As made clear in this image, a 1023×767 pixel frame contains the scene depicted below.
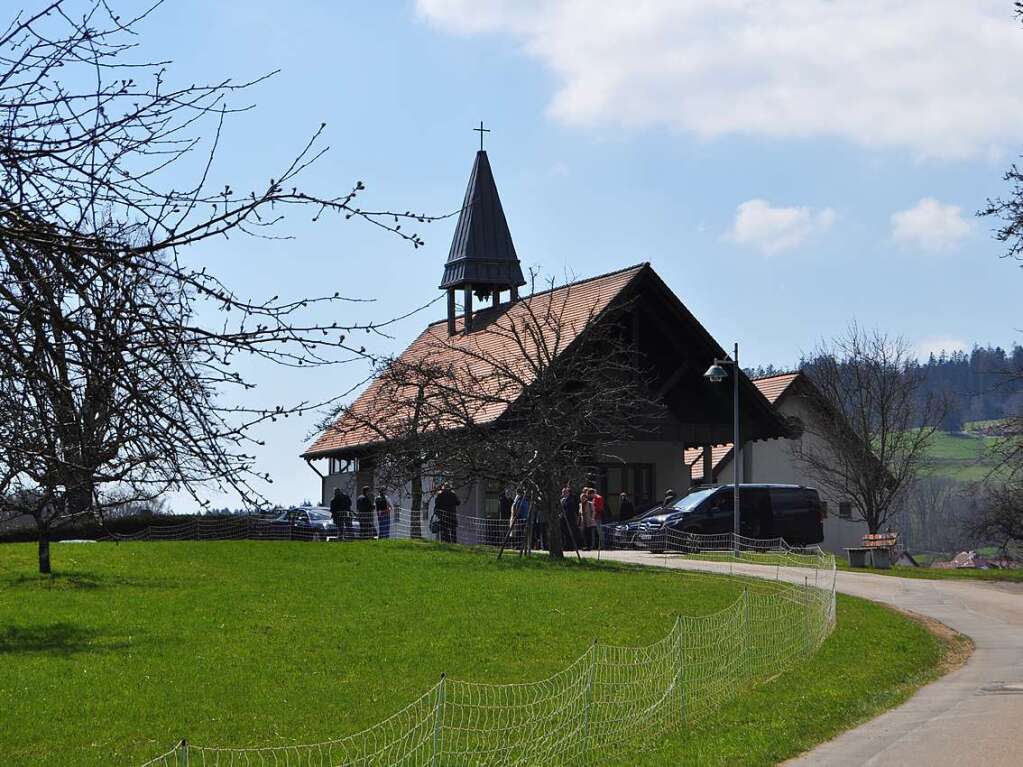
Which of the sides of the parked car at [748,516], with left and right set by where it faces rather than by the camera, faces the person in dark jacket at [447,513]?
front

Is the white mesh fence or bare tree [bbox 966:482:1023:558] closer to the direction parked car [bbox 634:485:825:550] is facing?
the white mesh fence

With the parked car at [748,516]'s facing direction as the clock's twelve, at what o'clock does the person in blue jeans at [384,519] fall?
The person in blue jeans is roughly at 1 o'clock from the parked car.

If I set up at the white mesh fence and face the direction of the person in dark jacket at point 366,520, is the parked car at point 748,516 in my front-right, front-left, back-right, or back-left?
front-right

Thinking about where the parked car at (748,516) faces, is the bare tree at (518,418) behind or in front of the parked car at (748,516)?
in front

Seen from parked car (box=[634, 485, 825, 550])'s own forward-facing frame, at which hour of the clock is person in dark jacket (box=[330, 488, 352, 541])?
The person in dark jacket is roughly at 1 o'clock from the parked car.

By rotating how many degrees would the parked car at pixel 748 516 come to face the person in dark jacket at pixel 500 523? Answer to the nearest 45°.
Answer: approximately 45° to its right

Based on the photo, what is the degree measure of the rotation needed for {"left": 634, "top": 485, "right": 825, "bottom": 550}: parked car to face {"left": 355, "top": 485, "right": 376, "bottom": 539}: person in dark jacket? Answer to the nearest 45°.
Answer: approximately 45° to its right

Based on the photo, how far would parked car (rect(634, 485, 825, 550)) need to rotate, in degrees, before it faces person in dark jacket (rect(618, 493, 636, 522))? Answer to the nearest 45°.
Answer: approximately 45° to its right

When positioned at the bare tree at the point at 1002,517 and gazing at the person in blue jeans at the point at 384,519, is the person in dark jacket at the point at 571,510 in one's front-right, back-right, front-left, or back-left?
front-left

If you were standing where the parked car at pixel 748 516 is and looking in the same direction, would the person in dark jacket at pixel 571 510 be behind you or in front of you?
in front

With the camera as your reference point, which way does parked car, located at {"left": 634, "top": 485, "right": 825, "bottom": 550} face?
facing the viewer and to the left of the viewer
